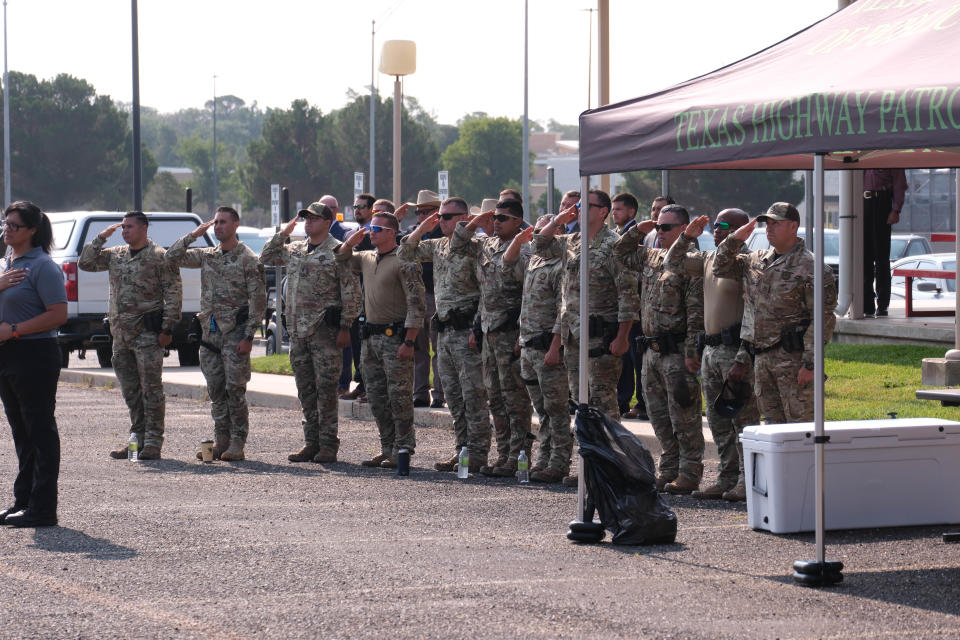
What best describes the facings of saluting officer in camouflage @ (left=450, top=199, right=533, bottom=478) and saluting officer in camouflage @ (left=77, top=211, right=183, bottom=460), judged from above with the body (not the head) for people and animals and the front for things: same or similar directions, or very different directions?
same or similar directions

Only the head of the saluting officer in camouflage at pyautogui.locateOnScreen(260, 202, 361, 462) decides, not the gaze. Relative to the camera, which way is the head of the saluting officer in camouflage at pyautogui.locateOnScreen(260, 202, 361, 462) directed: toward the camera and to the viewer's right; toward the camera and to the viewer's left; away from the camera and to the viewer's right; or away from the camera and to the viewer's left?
toward the camera and to the viewer's left

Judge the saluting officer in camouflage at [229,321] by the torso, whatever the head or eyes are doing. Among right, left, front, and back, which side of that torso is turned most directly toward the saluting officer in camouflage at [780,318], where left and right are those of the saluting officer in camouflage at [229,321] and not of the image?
left

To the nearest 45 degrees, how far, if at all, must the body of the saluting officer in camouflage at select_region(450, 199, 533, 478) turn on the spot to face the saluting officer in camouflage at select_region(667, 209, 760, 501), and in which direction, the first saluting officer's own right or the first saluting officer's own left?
approximately 90° to the first saluting officer's own left

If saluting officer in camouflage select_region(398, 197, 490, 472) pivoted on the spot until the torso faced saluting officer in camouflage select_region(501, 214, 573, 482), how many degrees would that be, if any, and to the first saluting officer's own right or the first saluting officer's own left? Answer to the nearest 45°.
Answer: approximately 90° to the first saluting officer's own left

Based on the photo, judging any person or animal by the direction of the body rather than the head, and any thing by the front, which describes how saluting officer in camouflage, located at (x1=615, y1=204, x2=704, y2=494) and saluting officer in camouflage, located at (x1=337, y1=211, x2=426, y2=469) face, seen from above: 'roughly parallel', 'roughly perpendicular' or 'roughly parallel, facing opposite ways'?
roughly parallel

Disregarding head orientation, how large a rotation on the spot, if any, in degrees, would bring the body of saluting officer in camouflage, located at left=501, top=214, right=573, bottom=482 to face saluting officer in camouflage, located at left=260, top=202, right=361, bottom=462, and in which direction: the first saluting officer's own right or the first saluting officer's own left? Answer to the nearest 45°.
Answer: approximately 90° to the first saluting officer's own right

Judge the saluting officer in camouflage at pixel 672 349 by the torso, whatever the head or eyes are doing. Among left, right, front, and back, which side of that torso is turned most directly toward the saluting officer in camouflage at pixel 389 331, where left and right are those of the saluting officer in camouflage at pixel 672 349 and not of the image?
right

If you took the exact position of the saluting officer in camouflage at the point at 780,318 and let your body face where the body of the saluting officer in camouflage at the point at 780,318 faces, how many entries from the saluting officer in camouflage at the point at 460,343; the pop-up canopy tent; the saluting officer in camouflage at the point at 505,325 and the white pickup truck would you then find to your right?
3

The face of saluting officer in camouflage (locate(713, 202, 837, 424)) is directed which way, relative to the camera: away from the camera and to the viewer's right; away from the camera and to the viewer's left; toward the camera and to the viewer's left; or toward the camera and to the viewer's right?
toward the camera and to the viewer's left

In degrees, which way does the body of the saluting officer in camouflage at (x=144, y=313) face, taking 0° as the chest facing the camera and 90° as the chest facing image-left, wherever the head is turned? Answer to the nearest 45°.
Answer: approximately 45°

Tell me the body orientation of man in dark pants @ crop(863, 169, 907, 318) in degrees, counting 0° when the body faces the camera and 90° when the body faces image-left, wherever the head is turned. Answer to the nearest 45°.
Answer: approximately 45°

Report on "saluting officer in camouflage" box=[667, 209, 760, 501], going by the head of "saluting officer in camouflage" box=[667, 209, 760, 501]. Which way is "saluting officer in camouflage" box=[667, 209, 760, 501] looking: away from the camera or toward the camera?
toward the camera

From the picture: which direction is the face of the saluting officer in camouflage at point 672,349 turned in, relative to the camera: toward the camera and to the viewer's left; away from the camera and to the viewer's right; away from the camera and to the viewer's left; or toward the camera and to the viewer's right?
toward the camera and to the viewer's left

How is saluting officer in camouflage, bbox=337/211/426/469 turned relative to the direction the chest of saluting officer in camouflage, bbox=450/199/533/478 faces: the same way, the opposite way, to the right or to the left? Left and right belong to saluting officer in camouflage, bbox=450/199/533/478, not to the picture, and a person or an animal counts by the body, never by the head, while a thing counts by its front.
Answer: the same way

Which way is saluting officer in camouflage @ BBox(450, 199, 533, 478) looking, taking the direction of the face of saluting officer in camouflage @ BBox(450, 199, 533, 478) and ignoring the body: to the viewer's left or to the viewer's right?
to the viewer's left

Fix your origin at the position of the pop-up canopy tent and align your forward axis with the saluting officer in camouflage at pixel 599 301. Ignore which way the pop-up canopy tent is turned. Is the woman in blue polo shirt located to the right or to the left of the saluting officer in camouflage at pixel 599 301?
left

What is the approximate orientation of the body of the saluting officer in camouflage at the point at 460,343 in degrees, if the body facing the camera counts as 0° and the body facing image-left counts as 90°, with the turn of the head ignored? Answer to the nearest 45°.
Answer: approximately 45°

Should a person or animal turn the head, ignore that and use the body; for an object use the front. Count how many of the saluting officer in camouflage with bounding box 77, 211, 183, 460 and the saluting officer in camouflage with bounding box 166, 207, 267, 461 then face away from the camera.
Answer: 0
